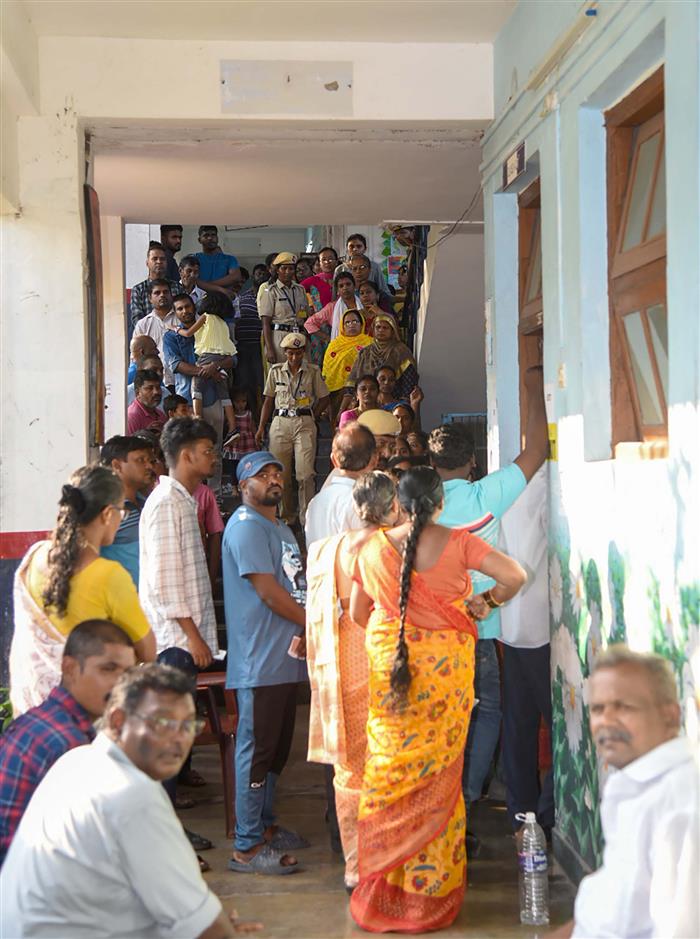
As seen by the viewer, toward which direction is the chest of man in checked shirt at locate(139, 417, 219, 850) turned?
to the viewer's right

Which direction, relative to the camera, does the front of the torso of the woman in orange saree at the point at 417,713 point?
away from the camera

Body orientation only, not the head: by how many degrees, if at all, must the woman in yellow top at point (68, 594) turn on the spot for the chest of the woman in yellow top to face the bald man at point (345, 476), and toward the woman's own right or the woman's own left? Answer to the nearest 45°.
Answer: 0° — they already face them

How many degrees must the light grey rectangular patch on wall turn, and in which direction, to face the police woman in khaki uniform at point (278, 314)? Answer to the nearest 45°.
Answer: approximately 180°

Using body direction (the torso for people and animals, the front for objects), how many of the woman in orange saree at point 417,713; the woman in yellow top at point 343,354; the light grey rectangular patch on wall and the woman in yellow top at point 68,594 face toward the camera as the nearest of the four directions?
2

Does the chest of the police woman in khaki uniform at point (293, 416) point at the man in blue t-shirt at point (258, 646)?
yes

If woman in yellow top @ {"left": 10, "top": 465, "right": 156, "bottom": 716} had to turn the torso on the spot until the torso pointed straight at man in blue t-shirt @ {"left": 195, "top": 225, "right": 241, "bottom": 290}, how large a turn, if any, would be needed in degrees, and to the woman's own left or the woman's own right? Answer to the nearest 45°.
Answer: approximately 45° to the woman's own left

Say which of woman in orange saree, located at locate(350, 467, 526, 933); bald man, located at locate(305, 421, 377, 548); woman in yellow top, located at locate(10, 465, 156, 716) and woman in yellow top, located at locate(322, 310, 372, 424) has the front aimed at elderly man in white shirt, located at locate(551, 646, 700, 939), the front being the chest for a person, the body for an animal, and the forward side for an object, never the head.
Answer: woman in yellow top, located at locate(322, 310, 372, 424)

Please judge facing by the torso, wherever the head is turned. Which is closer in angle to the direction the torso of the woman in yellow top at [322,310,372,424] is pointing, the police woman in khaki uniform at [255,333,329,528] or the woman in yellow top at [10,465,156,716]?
the woman in yellow top

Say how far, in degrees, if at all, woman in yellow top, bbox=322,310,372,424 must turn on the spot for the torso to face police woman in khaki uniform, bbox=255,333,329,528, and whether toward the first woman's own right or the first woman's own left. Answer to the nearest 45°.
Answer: approximately 45° to the first woman's own right

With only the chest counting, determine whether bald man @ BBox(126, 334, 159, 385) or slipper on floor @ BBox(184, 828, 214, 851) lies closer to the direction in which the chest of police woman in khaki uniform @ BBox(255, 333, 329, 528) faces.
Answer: the slipper on floor
